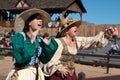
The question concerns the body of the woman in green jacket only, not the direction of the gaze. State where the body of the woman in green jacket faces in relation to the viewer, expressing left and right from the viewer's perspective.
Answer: facing the viewer and to the right of the viewer

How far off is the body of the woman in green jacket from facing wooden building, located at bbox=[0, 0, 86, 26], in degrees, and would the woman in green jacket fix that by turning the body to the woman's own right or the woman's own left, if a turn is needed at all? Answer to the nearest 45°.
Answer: approximately 135° to the woman's own left
